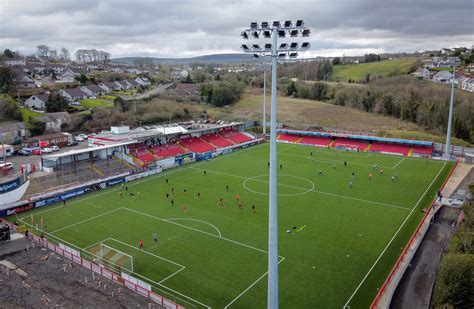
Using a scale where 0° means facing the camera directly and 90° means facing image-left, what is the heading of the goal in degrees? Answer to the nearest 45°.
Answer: approximately 225°

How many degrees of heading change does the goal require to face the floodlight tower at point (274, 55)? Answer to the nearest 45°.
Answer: approximately 90° to its right
